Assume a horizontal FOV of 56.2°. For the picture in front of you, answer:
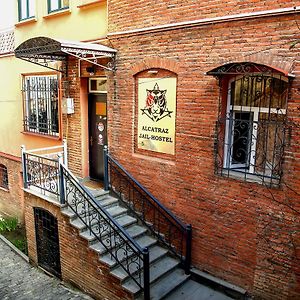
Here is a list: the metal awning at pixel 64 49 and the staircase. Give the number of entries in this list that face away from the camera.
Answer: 0

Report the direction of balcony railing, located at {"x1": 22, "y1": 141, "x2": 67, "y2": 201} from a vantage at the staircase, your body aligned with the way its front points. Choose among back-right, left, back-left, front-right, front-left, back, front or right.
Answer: back

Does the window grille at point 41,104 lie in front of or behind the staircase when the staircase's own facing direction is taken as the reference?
behind

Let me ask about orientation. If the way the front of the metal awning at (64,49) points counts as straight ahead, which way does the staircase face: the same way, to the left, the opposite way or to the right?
to the left

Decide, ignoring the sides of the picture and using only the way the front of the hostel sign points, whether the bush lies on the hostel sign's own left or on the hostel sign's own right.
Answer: on the hostel sign's own right

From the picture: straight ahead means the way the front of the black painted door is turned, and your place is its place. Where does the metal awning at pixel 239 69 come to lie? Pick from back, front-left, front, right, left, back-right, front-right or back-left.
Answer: left

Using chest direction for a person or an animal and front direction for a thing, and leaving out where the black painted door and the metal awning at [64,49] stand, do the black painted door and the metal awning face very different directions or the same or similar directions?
same or similar directions

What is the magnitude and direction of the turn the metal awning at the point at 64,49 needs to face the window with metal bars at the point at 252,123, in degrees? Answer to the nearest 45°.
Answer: approximately 90° to its left

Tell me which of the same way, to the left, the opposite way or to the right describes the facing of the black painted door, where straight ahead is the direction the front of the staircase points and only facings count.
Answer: to the right

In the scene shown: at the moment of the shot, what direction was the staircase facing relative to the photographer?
facing the viewer and to the right of the viewer

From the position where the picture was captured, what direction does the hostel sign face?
facing the viewer and to the left of the viewer

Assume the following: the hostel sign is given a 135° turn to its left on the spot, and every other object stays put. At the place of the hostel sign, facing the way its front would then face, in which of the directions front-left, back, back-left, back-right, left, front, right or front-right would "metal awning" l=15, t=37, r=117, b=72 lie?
back

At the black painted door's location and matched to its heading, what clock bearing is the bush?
The bush is roughly at 3 o'clock from the black painted door.

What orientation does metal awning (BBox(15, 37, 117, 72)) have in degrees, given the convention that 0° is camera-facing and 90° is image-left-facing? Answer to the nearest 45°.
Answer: approximately 45°
